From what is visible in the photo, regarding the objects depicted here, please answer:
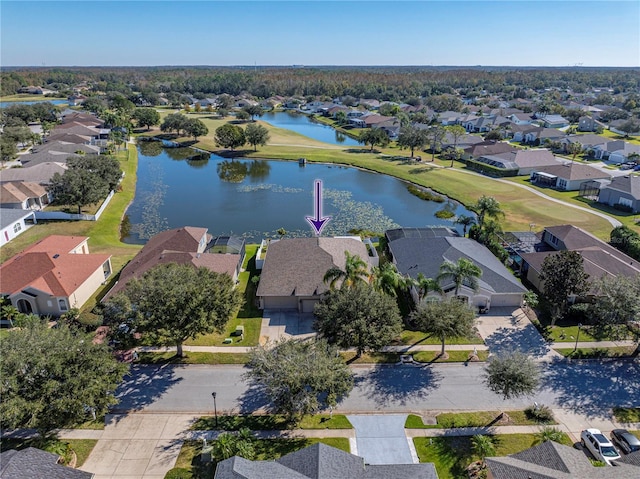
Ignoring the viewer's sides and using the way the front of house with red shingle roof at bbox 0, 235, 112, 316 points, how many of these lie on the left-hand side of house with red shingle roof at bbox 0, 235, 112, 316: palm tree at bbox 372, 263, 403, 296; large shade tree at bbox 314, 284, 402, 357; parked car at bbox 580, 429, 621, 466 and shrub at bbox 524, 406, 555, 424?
4

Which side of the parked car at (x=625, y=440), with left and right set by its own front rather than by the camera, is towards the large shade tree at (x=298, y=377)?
right

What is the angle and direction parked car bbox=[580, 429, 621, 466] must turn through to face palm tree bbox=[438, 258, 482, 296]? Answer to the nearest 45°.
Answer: approximately 180°

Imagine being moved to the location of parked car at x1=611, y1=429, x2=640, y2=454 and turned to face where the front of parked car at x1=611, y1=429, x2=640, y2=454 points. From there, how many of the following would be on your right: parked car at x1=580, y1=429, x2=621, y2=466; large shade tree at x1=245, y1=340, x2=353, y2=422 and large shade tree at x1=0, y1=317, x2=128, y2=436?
3

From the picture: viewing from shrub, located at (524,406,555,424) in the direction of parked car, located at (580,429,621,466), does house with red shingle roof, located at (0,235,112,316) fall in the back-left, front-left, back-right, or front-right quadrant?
back-right

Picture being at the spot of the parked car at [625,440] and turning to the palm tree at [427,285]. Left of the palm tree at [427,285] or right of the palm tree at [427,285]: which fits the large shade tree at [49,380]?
left

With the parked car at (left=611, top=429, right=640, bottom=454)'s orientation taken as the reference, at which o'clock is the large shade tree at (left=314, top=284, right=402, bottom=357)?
The large shade tree is roughly at 4 o'clock from the parked car.

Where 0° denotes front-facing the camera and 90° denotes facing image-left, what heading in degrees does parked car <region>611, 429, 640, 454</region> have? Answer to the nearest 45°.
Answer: approximately 315°

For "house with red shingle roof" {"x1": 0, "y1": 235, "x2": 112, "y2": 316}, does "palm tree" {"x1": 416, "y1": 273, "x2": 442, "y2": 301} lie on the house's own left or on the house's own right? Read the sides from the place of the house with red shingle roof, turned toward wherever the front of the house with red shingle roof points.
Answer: on the house's own left

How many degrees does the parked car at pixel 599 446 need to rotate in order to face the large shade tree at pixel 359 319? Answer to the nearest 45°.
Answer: approximately 135° to its right

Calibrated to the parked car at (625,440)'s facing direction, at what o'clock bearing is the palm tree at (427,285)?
The palm tree is roughly at 5 o'clock from the parked car.

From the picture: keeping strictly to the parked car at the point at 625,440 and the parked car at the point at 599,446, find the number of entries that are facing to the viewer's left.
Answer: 0

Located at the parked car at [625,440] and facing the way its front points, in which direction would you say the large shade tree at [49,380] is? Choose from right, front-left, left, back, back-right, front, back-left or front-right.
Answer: right

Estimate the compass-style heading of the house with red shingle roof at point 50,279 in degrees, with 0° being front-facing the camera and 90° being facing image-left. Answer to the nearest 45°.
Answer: approximately 45°
